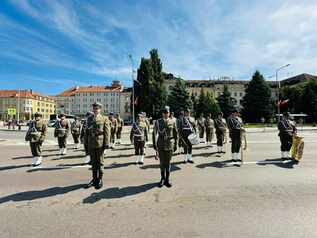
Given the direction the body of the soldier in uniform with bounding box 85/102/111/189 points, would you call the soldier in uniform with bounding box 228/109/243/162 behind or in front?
behind

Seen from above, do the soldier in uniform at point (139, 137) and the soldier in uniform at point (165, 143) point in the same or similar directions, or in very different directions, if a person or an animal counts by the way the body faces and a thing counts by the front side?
same or similar directions

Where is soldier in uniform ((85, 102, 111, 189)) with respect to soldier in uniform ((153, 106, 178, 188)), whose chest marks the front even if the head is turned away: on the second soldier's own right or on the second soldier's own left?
on the second soldier's own right

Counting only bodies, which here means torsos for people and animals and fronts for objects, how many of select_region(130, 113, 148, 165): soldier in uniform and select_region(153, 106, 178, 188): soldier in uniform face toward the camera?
2

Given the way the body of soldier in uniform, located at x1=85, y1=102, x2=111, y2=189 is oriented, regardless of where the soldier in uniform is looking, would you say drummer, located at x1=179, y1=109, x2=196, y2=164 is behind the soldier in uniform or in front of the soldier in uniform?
behind

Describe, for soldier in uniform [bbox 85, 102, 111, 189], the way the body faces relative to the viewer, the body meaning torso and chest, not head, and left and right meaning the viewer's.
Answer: facing the viewer and to the left of the viewer

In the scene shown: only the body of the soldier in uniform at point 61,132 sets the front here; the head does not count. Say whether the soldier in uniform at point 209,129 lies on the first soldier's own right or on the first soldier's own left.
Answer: on the first soldier's own left

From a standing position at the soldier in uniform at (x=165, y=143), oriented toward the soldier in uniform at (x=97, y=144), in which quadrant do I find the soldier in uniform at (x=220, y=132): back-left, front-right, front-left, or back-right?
back-right

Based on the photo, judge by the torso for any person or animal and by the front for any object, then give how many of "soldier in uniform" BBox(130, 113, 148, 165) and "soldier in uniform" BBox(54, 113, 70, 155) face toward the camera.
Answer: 2

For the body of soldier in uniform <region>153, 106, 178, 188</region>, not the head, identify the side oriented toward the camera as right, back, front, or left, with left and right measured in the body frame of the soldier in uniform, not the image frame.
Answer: front

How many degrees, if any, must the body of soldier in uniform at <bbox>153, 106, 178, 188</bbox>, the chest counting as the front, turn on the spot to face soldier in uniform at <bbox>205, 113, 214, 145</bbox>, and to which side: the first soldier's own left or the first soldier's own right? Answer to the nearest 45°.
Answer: approximately 180°
